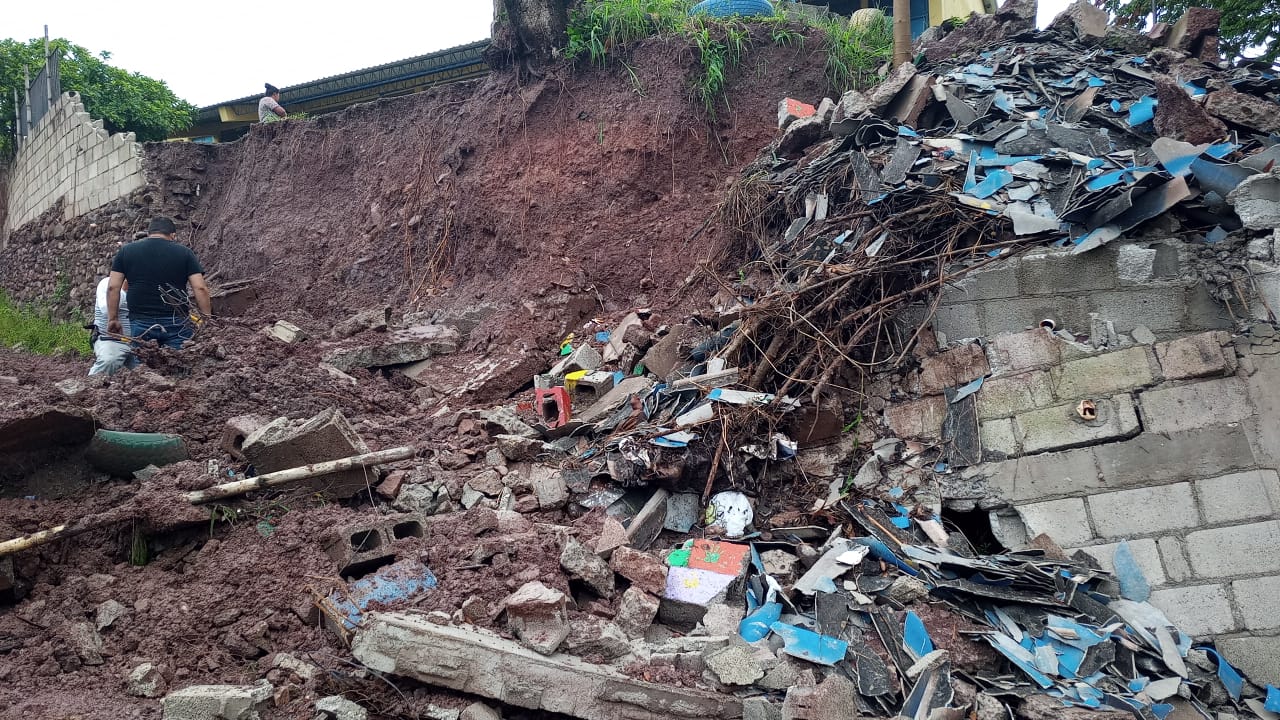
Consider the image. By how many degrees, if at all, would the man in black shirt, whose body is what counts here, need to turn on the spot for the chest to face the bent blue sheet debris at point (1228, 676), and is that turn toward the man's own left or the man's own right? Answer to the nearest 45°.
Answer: approximately 135° to the man's own right

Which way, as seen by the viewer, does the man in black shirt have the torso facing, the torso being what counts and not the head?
away from the camera

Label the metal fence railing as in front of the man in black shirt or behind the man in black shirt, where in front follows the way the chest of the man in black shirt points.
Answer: in front

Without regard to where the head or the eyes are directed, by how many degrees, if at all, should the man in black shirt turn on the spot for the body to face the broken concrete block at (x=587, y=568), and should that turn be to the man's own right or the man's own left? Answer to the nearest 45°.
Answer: approximately 180°

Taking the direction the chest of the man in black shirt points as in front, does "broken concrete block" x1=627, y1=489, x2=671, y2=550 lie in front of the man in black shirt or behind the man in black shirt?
behind

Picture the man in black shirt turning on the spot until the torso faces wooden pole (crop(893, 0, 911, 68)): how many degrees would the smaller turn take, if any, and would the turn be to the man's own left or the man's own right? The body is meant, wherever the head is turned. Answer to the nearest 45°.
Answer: approximately 90° to the man's own right

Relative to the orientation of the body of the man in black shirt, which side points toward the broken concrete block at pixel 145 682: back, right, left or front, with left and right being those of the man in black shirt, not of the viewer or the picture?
back

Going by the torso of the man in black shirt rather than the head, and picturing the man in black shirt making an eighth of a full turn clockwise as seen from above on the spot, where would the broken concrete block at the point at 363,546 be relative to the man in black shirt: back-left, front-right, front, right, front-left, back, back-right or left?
back-right

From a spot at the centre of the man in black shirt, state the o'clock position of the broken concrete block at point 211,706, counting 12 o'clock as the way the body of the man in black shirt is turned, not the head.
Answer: The broken concrete block is roughly at 6 o'clock from the man in black shirt.

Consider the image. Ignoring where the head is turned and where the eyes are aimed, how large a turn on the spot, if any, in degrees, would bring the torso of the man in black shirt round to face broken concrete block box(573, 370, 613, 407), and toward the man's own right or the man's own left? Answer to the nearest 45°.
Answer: approximately 135° to the man's own right

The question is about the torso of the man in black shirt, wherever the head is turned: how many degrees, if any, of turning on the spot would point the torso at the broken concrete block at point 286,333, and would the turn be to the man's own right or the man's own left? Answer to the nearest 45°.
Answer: approximately 45° to the man's own right

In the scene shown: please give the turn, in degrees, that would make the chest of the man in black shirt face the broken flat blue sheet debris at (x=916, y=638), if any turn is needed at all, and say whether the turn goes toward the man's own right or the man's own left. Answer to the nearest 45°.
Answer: approximately 135° to the man's own right

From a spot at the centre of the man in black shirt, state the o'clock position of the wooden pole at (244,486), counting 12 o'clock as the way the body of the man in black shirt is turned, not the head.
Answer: The wooden pole is roughly at 6 o'clock from the man in black shirt.

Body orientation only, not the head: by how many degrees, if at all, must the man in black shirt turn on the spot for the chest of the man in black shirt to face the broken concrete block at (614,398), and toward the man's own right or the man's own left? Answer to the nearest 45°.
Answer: approximately 135° to the man's own right
